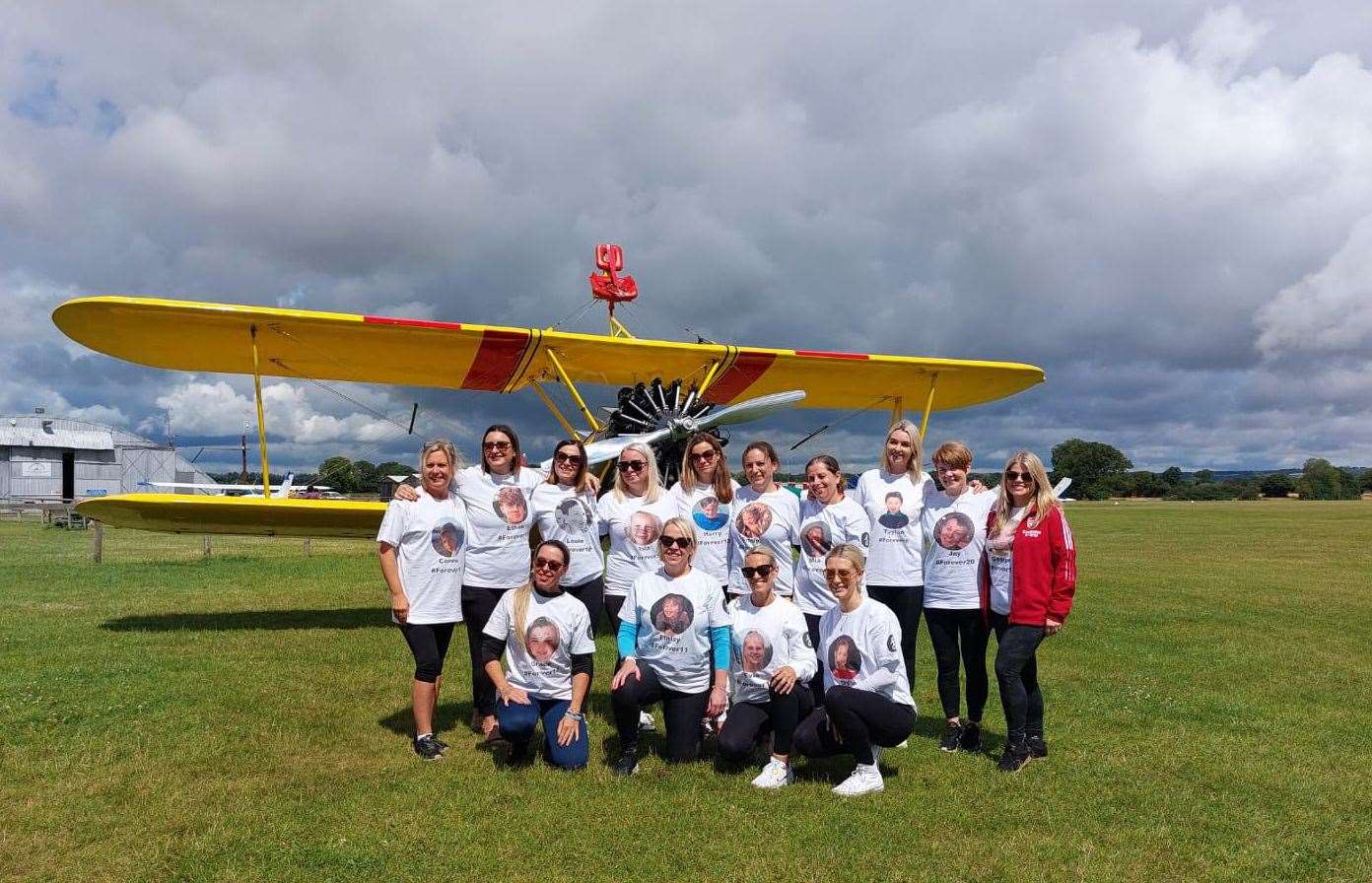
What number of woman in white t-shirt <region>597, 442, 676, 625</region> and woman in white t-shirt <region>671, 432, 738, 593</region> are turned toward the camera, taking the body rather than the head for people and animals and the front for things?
2

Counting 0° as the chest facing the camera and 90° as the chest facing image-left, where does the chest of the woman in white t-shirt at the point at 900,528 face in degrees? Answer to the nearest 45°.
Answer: approximately 0°

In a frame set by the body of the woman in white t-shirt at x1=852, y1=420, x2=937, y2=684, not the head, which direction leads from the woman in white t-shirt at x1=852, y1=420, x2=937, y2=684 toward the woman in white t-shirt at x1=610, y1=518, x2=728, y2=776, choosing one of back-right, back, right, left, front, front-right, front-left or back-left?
front-right

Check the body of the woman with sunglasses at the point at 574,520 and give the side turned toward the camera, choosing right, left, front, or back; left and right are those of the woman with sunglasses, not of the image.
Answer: front

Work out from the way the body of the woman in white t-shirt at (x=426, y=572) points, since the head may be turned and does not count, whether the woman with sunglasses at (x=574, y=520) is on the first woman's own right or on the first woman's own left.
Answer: on the first woman's own left

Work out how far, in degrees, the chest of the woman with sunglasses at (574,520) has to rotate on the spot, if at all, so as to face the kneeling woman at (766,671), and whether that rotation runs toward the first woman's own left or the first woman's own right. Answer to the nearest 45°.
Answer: approximately 45° to the first woman's own left

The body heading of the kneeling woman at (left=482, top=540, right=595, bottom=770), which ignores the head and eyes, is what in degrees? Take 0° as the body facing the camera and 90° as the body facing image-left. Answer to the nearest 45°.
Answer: approximately 0°

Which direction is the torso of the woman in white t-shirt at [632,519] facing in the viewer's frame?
toward the camera

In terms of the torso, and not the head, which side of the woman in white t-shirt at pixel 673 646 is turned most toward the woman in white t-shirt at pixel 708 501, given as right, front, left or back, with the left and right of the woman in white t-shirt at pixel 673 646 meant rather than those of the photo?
back

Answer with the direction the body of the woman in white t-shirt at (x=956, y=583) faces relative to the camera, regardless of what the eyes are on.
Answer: toward the camera

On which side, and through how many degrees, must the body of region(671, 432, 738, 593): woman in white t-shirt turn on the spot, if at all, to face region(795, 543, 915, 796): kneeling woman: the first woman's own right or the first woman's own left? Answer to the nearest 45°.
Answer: approximately 45° to the first woman's own left
